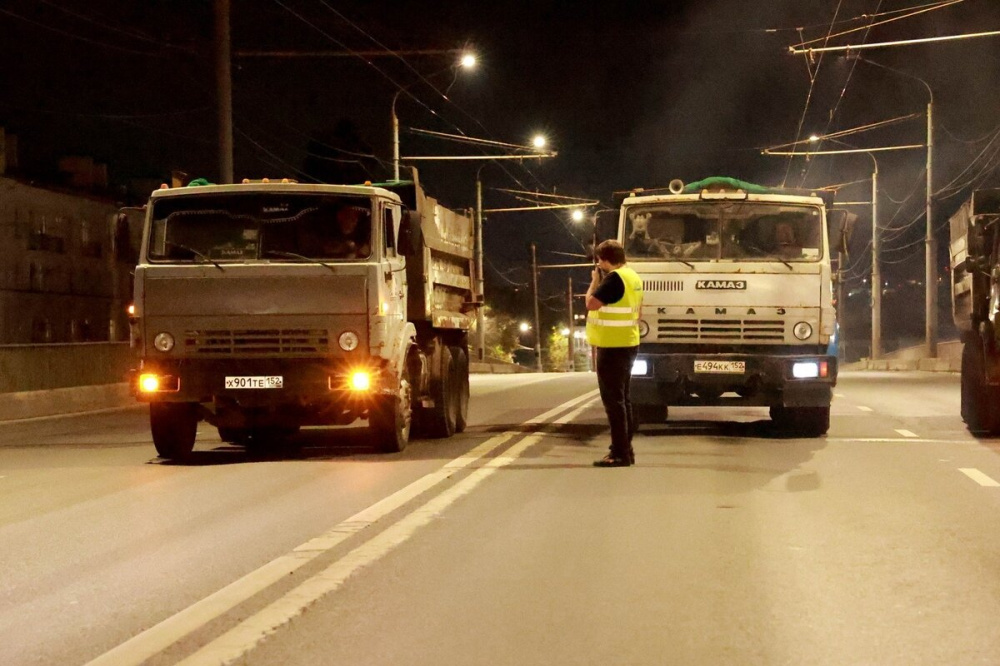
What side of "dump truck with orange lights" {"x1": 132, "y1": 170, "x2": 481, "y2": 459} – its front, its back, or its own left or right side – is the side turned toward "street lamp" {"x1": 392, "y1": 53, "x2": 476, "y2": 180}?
back

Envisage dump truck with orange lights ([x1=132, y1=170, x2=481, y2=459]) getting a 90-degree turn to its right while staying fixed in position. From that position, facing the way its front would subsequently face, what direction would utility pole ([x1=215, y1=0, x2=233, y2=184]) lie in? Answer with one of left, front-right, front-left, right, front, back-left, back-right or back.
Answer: right

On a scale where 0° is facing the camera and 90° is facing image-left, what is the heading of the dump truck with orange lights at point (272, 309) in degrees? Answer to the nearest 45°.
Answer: approximately 0°

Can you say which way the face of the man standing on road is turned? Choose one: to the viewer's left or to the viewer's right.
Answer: to the viewer's left

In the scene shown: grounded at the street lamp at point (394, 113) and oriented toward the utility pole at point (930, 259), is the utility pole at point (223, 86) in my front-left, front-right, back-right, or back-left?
back-right

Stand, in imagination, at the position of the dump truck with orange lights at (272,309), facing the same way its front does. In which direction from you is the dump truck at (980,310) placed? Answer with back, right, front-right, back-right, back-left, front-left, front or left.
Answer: left

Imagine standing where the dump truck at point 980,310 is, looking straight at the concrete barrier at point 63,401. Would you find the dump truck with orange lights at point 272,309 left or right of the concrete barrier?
left
